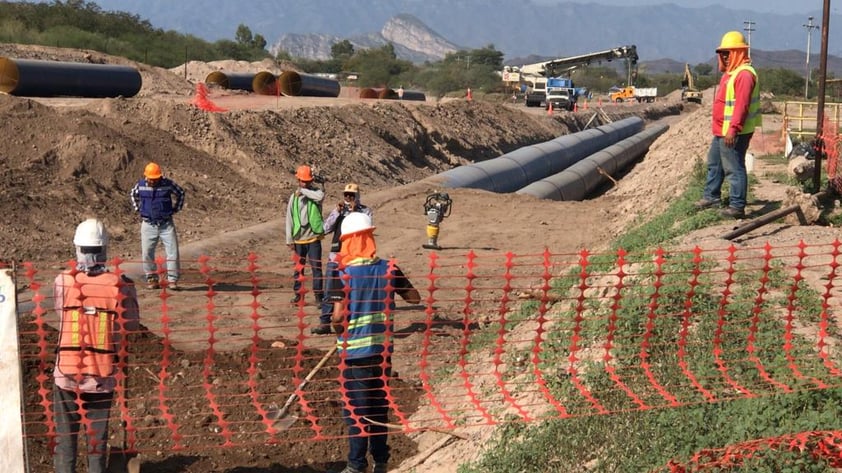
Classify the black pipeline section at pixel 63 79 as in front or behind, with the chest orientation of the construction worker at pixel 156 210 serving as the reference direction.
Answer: behind

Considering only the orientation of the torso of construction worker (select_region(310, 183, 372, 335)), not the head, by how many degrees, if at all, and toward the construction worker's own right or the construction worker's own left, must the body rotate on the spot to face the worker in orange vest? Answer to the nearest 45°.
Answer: approximately 45° to the construction worker's own left

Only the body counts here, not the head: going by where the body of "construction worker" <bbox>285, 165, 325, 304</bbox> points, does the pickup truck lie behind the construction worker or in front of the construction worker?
behind

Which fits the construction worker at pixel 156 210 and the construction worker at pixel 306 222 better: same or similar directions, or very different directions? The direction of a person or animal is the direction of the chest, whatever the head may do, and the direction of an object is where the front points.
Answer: same or similar directions

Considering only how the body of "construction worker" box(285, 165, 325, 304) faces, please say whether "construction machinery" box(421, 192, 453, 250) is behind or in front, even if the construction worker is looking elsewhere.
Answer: behind

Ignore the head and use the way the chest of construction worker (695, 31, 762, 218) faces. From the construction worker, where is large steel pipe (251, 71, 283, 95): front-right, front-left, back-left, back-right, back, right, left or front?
right

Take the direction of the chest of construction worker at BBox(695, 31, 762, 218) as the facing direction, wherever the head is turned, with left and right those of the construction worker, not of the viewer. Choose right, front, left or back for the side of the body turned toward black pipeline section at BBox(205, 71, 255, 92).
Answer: right

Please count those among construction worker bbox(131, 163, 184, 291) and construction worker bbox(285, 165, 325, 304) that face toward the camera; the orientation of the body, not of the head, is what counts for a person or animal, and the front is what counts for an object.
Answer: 2

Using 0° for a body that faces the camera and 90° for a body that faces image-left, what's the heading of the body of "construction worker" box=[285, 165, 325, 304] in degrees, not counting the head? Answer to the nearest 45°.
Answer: approximately 0°

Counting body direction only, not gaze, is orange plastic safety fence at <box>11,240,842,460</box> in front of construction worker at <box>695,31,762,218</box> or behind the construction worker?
in front

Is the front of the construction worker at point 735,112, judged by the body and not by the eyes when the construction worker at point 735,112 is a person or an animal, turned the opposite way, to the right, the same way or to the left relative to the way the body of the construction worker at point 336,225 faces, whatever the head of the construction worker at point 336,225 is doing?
the same way

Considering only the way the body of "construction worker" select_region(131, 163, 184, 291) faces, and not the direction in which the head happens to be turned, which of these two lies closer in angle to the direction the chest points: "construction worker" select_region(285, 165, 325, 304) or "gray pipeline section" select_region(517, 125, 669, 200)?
the construction worker

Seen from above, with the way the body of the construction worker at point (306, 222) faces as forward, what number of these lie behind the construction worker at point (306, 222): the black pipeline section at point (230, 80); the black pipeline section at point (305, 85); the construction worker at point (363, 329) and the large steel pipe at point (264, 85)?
3

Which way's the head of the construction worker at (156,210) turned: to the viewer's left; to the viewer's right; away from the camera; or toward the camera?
toward the camera

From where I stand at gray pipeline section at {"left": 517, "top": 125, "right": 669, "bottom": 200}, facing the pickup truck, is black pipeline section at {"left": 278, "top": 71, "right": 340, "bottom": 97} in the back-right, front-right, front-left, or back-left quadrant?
front-left

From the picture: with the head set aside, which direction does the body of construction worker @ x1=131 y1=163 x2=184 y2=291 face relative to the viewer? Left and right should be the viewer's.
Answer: facing the viewer

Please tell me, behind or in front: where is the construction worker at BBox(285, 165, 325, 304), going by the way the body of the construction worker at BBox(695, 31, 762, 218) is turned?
in front

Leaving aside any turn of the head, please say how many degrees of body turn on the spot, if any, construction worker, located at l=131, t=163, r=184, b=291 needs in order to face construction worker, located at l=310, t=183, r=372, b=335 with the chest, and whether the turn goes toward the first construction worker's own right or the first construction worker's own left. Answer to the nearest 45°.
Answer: approximately 45° to the first construction worker's own left

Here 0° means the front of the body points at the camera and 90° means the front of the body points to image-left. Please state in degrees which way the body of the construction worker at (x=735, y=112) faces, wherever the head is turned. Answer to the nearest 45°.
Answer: approximately 45°

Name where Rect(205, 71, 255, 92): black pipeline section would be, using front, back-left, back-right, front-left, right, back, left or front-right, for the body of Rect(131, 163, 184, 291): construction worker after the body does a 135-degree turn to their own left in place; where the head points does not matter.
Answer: front-left
